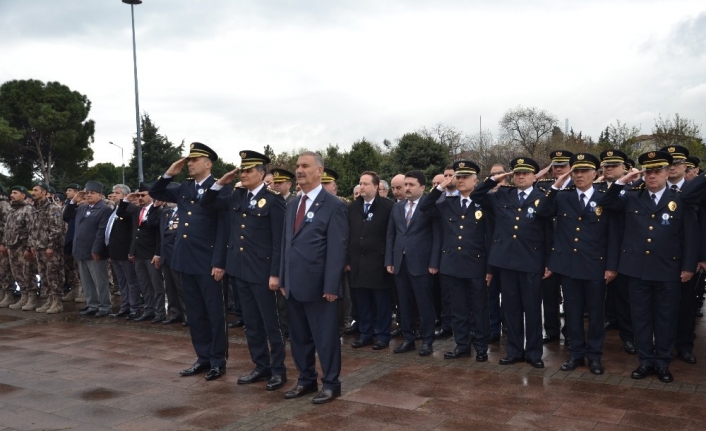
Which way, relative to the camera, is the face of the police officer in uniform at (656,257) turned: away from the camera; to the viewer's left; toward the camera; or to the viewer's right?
toward the camera

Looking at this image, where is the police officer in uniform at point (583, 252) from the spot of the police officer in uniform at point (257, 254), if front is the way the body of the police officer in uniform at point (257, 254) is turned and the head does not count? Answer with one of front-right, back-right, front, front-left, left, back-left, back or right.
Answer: back-left

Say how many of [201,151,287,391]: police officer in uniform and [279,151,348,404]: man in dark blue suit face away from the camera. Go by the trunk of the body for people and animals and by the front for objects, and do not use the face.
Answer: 0

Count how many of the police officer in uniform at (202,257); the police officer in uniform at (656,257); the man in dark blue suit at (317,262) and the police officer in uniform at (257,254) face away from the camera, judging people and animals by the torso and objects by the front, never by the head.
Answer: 0

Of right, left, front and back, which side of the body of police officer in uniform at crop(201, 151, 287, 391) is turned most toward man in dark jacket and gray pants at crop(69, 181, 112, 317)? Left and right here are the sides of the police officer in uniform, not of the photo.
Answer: right

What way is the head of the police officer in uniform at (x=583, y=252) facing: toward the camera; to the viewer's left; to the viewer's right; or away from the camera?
toward the camera

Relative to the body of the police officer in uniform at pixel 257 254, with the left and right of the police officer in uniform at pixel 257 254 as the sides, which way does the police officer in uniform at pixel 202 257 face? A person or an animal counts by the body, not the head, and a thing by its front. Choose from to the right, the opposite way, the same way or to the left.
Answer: the same way

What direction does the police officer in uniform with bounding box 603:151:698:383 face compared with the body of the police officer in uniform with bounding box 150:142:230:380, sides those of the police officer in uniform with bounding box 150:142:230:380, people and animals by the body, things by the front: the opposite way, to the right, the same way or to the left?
the same way

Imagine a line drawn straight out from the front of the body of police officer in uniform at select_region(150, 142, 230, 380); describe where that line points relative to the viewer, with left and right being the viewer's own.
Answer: facing the viewer and to the left of the viewer

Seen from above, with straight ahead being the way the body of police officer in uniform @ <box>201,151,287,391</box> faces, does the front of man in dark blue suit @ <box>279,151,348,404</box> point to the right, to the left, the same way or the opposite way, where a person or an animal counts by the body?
the same way

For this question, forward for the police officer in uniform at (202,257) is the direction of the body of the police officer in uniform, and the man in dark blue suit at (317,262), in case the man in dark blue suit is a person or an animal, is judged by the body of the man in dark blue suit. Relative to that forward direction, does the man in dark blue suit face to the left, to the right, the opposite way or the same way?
the same way

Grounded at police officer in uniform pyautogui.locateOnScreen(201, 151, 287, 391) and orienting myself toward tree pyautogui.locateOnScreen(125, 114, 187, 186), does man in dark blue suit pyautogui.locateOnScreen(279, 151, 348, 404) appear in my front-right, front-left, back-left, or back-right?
back-right

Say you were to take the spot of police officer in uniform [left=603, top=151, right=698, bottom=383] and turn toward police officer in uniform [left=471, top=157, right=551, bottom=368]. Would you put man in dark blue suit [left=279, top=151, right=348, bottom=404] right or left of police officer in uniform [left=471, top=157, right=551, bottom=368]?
left

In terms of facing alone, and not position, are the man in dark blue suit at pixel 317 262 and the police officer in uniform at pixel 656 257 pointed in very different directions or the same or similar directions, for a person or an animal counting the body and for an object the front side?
same or similar directions

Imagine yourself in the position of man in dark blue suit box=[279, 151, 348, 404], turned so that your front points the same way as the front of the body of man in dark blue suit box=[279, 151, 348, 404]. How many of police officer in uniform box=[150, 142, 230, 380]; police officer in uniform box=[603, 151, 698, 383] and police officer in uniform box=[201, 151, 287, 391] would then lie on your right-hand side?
2

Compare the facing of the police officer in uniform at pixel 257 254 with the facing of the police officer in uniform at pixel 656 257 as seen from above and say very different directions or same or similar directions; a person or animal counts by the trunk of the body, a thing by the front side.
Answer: same or similar directions

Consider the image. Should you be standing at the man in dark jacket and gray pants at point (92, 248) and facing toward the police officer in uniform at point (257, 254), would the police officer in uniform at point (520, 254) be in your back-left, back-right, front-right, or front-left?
front-left

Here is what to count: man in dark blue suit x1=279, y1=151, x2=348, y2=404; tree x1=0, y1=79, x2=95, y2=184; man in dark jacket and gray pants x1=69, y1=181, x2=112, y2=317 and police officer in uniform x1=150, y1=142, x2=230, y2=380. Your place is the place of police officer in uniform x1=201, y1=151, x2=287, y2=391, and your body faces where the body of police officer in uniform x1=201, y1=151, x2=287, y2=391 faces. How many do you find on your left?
1

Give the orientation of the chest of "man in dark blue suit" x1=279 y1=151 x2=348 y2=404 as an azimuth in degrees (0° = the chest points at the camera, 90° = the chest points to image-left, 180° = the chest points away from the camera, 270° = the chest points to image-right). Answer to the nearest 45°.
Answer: approximately 45°

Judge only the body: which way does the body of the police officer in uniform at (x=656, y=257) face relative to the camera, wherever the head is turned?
toward the camera
